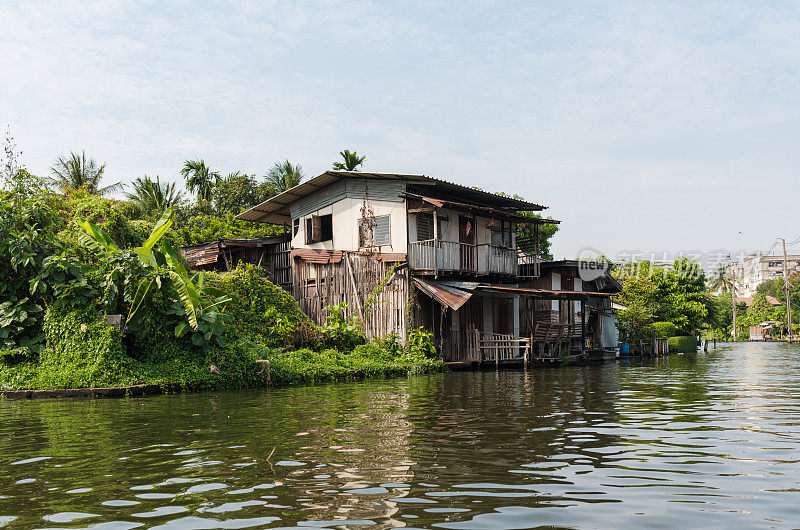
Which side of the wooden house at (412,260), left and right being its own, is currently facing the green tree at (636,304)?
left

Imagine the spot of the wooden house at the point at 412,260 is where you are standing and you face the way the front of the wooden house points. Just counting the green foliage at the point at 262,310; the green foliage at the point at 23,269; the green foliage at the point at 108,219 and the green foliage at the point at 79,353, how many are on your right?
4

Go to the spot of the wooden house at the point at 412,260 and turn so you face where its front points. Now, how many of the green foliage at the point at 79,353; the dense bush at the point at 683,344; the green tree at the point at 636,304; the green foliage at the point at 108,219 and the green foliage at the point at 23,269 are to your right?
3

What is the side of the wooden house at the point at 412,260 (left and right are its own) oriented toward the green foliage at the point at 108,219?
right

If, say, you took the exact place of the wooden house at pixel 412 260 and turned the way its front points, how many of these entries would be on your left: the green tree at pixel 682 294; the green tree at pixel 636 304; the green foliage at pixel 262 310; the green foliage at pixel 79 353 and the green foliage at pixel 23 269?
2

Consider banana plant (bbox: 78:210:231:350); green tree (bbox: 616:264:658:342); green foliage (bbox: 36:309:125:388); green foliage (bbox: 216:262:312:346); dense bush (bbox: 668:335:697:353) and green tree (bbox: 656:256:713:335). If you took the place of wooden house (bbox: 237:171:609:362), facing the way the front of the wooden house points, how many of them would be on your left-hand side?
3

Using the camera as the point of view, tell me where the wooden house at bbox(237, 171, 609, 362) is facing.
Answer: facing the viewer and to the right of the viewer

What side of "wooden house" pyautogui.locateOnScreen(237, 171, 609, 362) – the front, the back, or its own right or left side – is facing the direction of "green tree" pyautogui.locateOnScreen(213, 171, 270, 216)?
back

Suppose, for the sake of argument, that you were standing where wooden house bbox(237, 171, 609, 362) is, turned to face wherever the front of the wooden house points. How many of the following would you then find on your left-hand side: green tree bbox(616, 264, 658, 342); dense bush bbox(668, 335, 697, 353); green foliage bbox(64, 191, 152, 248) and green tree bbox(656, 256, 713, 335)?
3

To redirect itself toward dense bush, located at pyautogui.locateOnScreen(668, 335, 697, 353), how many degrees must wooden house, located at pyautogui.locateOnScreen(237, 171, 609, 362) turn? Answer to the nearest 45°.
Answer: approximately 90° to its left

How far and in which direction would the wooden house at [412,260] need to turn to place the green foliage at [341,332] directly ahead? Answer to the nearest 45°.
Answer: approximately 90° to its right

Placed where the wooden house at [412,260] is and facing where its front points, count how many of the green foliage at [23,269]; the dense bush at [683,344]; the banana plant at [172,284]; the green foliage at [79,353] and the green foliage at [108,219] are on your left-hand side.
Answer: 1

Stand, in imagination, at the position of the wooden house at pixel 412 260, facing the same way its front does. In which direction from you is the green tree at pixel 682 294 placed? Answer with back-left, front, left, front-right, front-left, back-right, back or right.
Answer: left

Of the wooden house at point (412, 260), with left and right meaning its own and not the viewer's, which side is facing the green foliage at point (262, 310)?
right

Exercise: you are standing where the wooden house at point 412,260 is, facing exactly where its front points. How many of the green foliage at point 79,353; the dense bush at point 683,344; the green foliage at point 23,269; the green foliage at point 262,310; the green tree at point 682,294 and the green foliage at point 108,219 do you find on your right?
4

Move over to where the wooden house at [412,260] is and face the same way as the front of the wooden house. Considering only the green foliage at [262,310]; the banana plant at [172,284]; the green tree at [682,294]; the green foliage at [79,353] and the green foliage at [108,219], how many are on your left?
1
